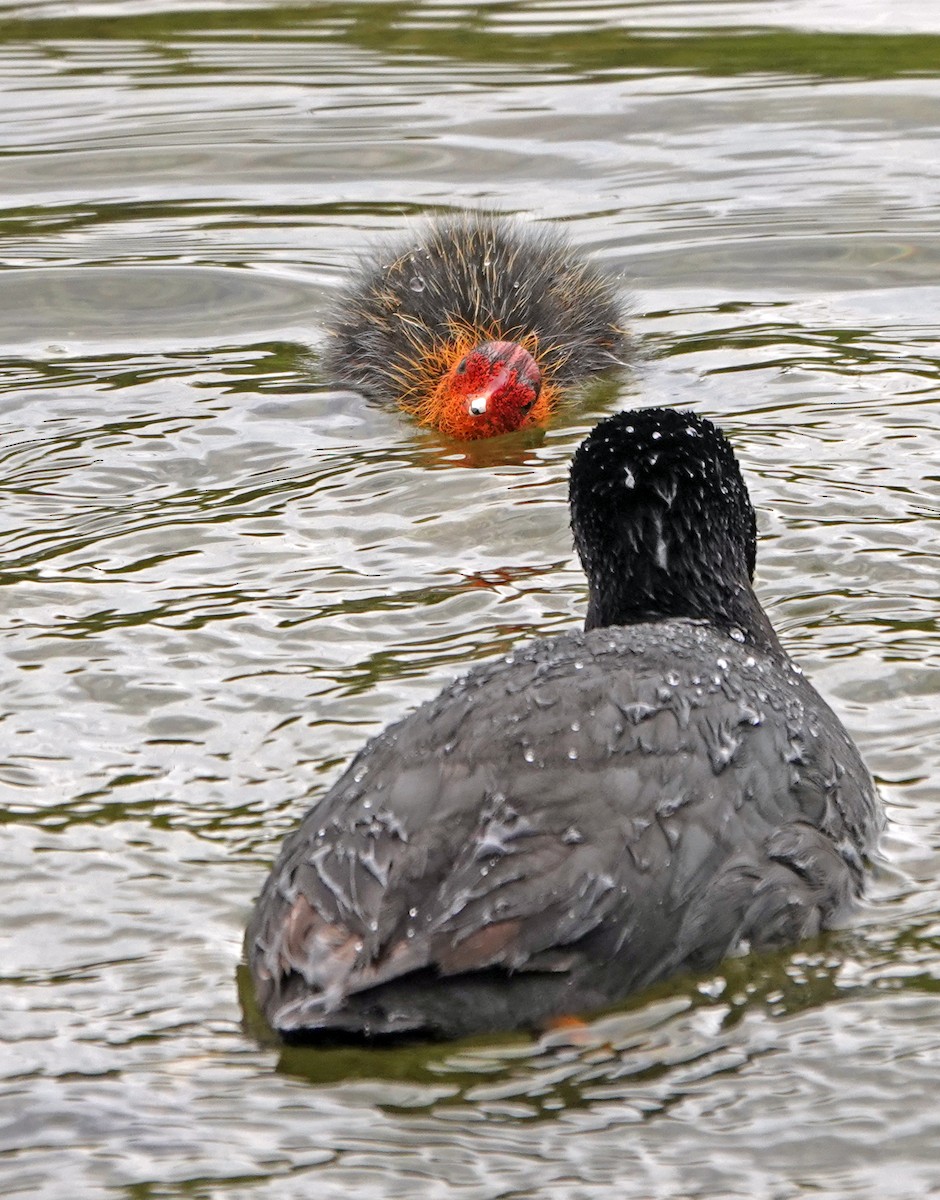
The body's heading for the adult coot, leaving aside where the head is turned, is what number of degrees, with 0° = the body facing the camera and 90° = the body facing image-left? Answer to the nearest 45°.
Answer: approximately 225°

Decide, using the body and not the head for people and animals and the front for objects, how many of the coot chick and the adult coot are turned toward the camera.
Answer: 1

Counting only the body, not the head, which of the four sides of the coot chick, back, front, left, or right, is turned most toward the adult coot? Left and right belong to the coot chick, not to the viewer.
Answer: front

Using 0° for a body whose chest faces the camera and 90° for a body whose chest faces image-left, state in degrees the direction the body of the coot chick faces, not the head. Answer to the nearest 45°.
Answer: approximately 0°

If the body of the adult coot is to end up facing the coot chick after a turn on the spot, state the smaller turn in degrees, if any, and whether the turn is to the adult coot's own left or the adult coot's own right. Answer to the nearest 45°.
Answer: approximately 45° to the adult coot's own left
